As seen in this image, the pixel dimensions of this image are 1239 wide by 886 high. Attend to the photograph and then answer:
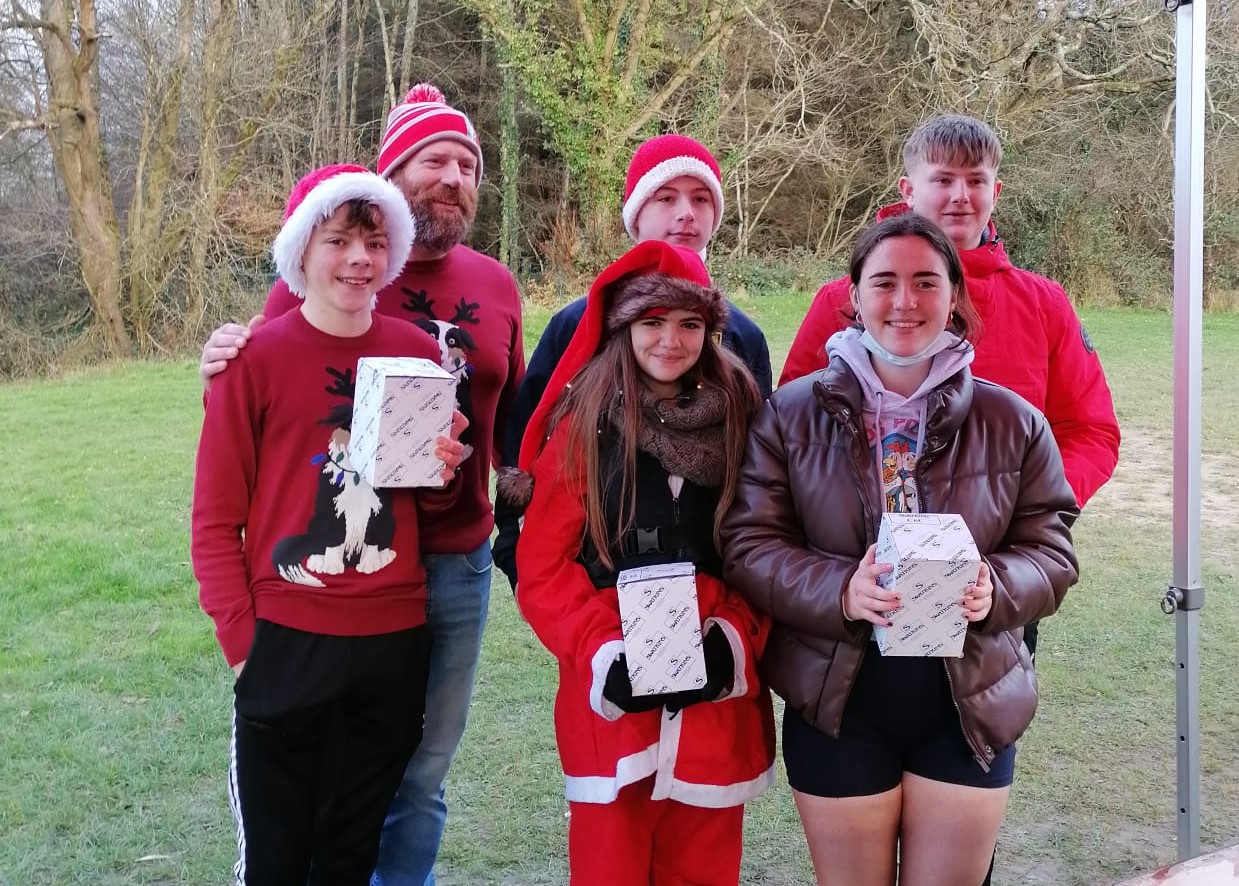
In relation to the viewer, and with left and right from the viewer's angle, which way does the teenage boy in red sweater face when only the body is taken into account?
facing the viewer and to the right of the viewer

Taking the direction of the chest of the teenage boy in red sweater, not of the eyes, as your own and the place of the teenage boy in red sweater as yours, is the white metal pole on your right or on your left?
on your left

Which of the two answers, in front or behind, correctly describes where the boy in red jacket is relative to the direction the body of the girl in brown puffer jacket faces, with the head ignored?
behind

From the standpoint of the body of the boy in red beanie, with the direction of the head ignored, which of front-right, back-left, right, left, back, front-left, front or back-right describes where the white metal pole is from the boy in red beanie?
left

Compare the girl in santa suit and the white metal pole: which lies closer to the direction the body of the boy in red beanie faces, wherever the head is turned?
the girl in santa suit

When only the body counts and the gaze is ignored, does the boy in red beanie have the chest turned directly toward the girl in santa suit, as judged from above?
yes

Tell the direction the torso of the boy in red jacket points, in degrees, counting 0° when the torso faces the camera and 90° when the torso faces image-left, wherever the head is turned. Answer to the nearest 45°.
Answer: approximately 0°
